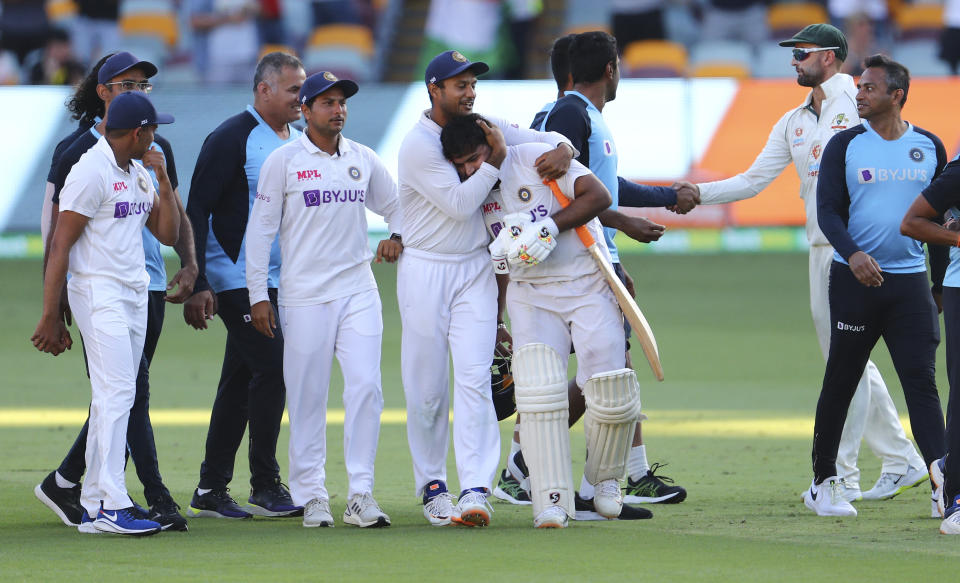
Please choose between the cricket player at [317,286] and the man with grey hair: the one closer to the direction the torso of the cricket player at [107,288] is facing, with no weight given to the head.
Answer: the cricket player

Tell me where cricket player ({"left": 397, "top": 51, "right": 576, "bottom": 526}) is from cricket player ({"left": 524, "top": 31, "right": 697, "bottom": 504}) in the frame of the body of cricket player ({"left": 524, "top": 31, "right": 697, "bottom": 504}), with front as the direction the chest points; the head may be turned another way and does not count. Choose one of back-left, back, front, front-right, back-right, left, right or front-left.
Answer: back-right

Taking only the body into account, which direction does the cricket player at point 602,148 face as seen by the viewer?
to the viewer's right

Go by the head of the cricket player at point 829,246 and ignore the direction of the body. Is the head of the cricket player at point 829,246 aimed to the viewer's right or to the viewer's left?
to the viewer's left

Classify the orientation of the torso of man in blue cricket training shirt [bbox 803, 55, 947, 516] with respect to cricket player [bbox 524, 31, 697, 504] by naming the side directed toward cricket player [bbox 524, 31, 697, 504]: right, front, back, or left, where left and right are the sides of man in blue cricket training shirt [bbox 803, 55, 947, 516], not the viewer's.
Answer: right

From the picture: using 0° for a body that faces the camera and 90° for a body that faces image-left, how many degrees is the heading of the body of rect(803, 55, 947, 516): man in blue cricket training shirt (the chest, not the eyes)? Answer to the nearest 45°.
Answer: approximately 0°

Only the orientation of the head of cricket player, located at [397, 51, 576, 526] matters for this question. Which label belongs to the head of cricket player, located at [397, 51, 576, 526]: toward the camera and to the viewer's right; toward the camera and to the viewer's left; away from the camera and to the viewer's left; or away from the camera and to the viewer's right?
toward the camera and to the viewer's right
